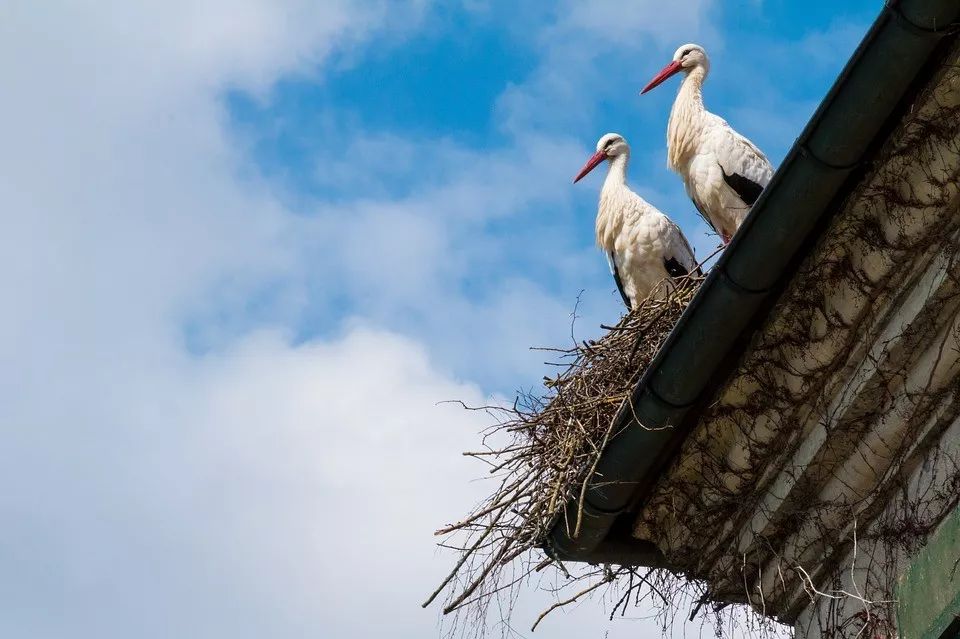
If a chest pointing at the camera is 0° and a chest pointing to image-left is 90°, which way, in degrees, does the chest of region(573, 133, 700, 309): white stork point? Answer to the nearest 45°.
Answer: approximately 45°
